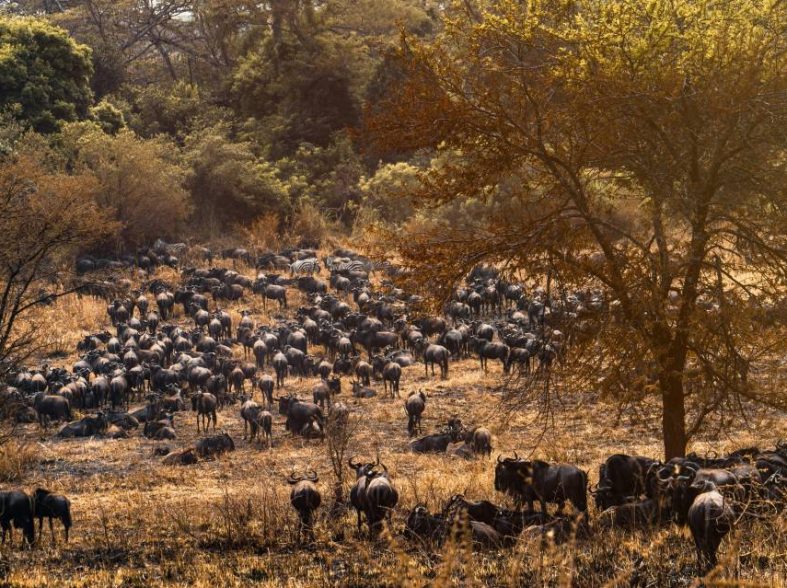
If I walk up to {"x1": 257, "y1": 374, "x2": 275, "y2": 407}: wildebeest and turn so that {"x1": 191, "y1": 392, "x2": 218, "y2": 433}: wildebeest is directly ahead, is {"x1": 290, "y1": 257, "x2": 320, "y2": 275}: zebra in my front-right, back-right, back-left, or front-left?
back-right

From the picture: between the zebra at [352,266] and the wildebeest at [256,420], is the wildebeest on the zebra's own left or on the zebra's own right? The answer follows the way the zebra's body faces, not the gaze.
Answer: on the zebra's own left

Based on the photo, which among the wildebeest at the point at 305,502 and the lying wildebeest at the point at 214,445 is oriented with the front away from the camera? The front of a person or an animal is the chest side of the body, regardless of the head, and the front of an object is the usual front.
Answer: the wildebeest

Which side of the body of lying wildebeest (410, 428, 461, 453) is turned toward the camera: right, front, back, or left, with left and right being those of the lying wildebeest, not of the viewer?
right

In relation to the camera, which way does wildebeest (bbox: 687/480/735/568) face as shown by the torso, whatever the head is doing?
away from the camera

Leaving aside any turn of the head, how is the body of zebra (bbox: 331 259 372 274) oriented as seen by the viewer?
to the viewer's left

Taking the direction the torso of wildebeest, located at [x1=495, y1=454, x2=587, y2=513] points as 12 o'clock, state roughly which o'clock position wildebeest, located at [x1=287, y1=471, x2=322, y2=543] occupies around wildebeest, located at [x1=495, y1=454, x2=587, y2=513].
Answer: wildebeest, located at [x1=287, y1=471, x2=322, y2=543] is roughly at 12 o'clock from wildebeest, located at [x1=495, y1=454, x2=587, y2=513].

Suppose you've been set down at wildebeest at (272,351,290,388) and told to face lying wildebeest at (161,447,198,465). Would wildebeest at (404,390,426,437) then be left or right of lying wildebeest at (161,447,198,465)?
left
